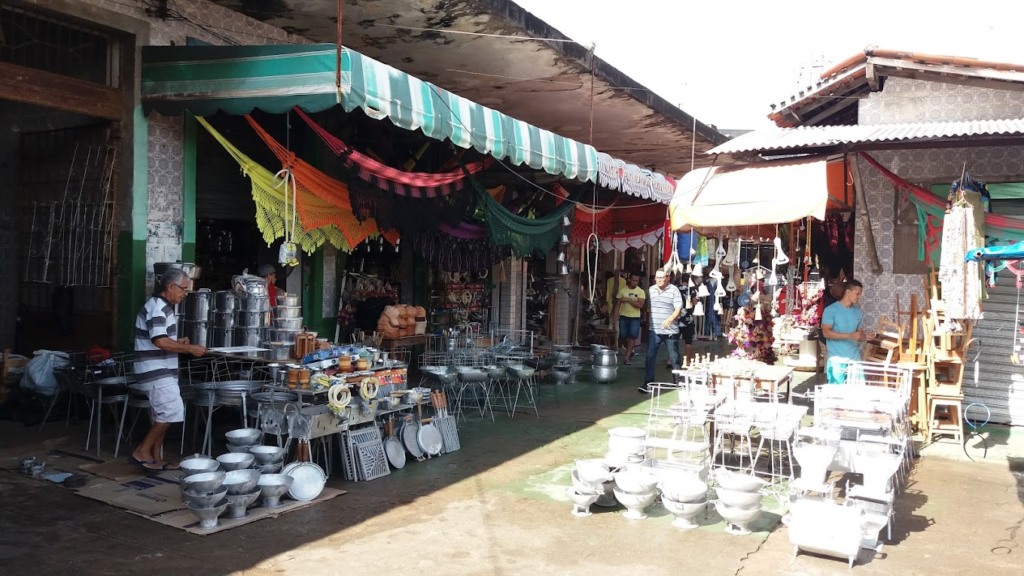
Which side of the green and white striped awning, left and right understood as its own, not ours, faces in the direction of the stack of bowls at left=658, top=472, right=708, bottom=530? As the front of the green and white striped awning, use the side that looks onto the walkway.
front

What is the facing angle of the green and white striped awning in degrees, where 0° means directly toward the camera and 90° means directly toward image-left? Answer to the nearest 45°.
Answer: approximately 315°

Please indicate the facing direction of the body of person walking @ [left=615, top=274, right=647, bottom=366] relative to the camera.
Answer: toward the camera

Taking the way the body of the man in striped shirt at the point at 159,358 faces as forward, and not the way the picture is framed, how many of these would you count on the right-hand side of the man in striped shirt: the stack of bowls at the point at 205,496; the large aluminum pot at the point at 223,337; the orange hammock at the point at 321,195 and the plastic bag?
1

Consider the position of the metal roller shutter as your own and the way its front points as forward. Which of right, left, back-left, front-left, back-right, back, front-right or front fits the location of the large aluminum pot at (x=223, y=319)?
front-right

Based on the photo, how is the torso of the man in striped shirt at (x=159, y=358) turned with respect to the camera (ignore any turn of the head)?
to the viewer's right

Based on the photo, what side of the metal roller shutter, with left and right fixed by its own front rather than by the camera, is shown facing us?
front

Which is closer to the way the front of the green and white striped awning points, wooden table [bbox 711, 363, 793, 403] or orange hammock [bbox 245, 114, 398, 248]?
the wooden table

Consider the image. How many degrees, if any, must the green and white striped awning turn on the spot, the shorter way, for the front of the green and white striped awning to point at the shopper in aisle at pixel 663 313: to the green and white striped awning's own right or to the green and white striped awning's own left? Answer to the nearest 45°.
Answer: approximately 90° to the green and white striped awning's own left

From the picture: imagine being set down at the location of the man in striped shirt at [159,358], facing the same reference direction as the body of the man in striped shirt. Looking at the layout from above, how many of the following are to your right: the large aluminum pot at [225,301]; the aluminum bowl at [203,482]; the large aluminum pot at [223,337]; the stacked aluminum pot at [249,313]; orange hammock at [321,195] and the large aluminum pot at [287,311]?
1

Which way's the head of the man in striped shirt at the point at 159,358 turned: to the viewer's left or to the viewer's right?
to the viewer's right

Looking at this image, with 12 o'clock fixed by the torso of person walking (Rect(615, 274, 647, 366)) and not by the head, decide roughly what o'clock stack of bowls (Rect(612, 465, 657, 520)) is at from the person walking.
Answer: The stack of bowls is roughly at 12 o'clock from the person walking.
